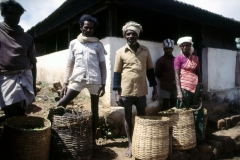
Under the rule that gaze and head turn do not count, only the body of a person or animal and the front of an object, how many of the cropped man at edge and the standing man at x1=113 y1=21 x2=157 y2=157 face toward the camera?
2

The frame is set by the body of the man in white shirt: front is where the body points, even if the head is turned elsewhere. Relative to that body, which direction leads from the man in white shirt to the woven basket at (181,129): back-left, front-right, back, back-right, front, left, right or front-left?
left

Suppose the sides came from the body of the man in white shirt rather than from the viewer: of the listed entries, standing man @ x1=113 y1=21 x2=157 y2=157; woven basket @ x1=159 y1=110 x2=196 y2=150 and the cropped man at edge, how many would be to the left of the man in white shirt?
2

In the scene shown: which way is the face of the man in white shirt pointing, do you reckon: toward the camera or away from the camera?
toward the camera

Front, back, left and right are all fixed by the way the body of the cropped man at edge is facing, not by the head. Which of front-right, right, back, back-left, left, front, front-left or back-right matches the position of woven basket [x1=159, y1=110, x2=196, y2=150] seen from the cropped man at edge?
left

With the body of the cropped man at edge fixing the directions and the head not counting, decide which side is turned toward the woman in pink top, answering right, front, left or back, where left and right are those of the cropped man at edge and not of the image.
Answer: left

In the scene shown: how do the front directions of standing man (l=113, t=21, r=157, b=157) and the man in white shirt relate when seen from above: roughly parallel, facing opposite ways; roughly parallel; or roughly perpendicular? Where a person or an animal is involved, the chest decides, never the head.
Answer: roughly parallel

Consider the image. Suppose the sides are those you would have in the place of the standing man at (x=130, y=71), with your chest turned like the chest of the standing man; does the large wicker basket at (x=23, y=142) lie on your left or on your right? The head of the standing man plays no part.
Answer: on your right

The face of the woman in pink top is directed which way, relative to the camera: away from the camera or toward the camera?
toward the camera

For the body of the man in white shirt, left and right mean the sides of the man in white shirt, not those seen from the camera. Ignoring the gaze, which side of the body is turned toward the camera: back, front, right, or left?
front

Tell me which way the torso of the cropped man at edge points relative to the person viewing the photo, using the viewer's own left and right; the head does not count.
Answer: facing the viewer

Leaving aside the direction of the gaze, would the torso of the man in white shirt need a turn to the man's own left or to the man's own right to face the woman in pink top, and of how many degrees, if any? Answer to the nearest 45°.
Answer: approximately 90° to the man's own left

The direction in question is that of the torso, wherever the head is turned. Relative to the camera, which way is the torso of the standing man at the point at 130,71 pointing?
toward the camera

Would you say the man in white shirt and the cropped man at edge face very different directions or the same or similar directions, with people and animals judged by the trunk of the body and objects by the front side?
same or similar directions

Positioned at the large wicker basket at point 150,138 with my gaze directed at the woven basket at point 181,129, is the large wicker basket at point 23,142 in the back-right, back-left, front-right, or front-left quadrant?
back-left

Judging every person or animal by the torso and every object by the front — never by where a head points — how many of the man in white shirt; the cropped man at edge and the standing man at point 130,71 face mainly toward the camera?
3
